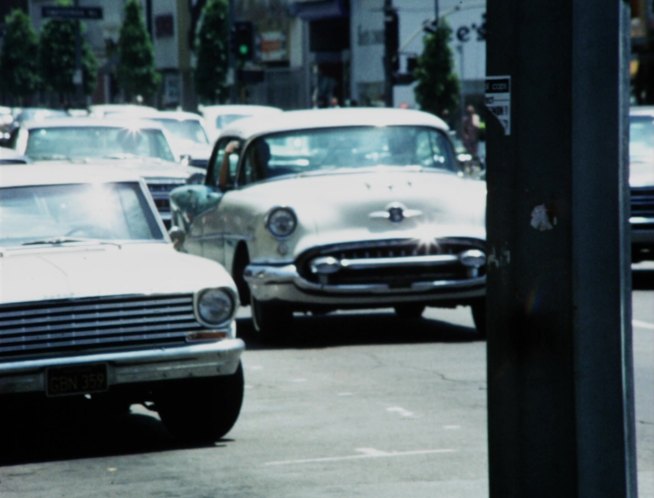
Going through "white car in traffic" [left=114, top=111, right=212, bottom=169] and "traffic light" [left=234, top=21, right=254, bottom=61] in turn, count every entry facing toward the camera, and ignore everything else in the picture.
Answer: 2

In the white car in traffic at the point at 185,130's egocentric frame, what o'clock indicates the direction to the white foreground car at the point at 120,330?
The white foreground car is roughly at 12 o'clock from the white car in traffic.

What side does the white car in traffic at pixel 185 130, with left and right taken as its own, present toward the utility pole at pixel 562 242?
front

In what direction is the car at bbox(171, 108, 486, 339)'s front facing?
toward the camera

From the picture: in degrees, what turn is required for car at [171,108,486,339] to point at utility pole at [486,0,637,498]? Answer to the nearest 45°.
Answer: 0° — it already faces it

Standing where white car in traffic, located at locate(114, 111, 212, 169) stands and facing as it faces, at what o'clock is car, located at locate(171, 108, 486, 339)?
car, located at locate(171, 108, 486, 339) is roughly at 12 o'clock from white car in traffic, located at locate(114, 111, 212, 169).

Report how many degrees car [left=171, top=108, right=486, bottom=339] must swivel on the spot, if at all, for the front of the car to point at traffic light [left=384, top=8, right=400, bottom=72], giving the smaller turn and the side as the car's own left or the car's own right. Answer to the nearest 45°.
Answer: approximately 180°

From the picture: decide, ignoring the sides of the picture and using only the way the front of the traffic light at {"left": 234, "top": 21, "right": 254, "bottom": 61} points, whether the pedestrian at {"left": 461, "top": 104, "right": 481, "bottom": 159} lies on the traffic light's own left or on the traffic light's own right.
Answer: on the traffic light's own left

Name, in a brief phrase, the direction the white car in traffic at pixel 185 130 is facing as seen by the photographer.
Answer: facing the viewer

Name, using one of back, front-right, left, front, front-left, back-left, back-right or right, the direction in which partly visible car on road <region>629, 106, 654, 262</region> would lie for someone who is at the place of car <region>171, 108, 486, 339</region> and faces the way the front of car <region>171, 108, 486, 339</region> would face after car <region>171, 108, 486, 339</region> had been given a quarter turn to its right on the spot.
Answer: back-right

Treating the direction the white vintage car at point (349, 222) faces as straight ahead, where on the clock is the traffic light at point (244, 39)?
The traffic light is roughly at 6 o'clock from the white vintage car.

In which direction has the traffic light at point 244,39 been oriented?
toward the camera

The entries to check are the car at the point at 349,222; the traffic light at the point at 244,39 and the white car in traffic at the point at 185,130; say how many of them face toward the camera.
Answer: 3

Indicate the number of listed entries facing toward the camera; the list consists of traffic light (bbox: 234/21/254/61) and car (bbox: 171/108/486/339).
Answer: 2
